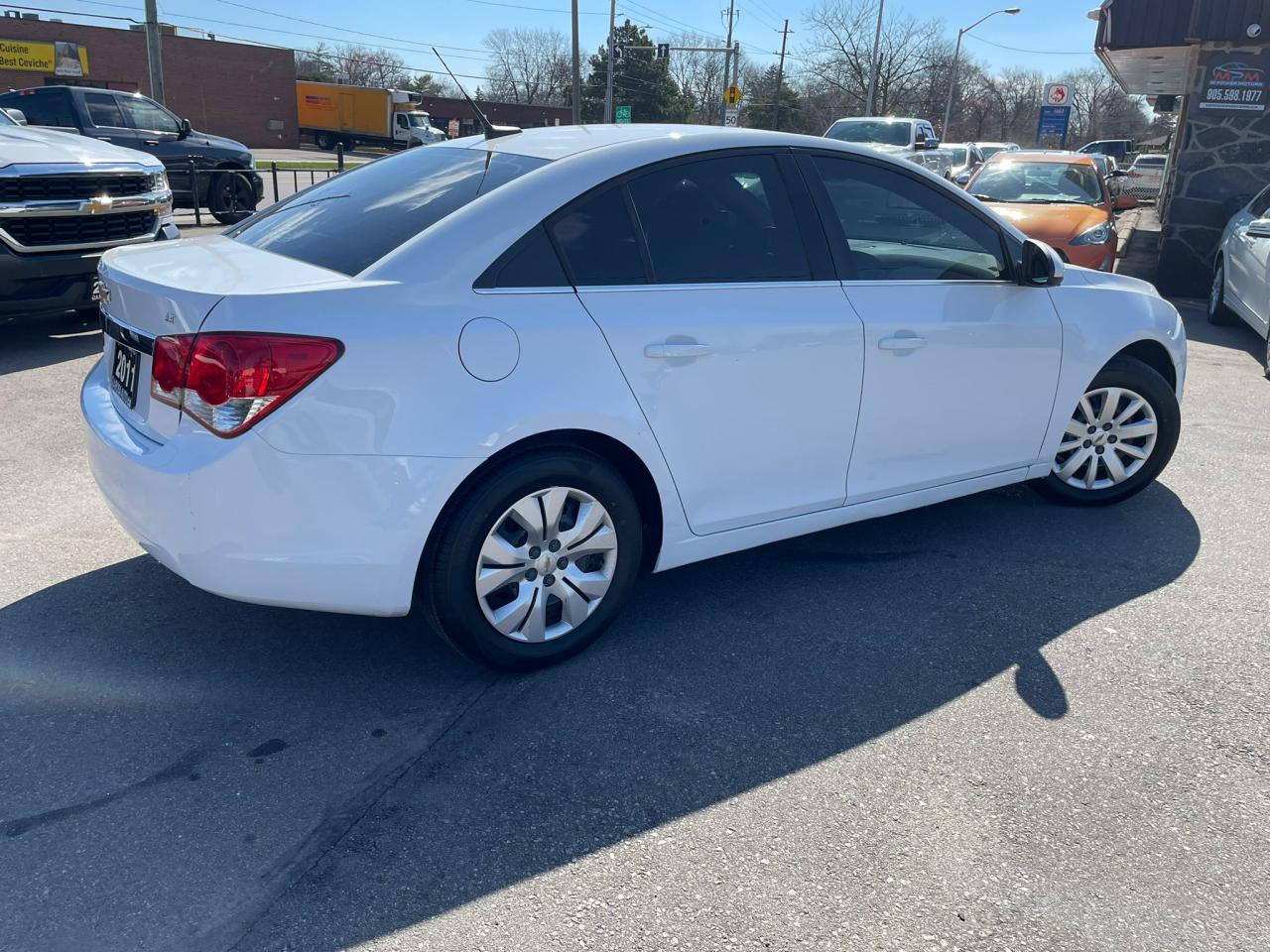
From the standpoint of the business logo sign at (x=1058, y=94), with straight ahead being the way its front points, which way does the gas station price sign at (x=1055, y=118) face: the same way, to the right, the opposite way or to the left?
the same way

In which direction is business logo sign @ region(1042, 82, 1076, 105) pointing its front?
toward the camera

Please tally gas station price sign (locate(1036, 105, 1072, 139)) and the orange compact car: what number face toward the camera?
2

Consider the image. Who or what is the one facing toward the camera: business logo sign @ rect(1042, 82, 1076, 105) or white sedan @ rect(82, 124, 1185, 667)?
the business logo sign

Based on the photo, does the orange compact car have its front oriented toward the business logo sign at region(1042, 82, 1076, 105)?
no

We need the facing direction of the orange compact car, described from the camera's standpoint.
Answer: facing the viewer

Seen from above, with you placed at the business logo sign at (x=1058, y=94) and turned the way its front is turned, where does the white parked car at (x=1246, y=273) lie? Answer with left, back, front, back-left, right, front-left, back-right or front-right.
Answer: front

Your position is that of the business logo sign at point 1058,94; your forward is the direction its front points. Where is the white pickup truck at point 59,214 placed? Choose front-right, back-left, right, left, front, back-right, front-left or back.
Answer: front

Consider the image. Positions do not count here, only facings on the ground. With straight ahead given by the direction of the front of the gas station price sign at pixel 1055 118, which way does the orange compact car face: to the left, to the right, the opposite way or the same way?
the same way

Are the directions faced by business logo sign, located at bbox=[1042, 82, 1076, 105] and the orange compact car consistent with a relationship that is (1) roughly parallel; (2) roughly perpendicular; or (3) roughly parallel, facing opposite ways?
roughly parallel

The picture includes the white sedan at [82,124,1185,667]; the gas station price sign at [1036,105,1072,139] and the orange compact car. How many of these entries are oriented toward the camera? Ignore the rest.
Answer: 2

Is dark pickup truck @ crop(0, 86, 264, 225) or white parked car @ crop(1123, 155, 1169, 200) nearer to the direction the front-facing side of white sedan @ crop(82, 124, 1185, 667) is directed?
the white parked car

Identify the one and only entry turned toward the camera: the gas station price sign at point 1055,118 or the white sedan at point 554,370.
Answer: the gas station price sign

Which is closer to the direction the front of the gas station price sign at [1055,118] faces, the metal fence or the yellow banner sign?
the metal fence

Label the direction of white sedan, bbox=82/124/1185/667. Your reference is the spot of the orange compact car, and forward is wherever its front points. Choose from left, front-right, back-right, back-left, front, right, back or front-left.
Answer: front
